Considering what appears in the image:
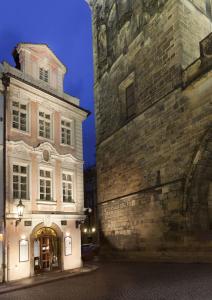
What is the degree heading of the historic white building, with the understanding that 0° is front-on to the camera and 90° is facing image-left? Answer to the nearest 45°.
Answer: approximately 315°

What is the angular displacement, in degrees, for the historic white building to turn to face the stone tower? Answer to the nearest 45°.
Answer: approximately 45° to its left
